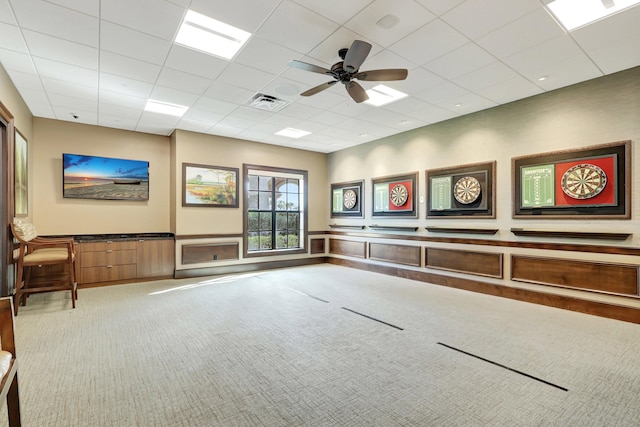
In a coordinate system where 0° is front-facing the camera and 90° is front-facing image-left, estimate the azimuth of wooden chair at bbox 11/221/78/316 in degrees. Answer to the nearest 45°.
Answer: approximately 270°

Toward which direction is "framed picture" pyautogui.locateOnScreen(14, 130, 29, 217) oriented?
to the viewer's right

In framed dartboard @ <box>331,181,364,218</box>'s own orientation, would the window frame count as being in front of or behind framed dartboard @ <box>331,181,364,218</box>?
in front

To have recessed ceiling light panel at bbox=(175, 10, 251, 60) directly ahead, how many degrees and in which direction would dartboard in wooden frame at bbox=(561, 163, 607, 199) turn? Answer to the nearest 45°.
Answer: approximately 45° to its right

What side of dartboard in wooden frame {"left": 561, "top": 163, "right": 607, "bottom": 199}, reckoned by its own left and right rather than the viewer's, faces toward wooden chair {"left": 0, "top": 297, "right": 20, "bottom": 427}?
front

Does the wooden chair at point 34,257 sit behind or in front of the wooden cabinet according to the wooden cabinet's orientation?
in front

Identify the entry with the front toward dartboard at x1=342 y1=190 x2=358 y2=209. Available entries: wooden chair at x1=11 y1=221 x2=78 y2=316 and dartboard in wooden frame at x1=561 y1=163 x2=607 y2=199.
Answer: the wooden chair

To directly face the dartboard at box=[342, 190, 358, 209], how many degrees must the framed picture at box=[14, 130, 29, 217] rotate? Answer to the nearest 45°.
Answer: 0° — it already faces it
